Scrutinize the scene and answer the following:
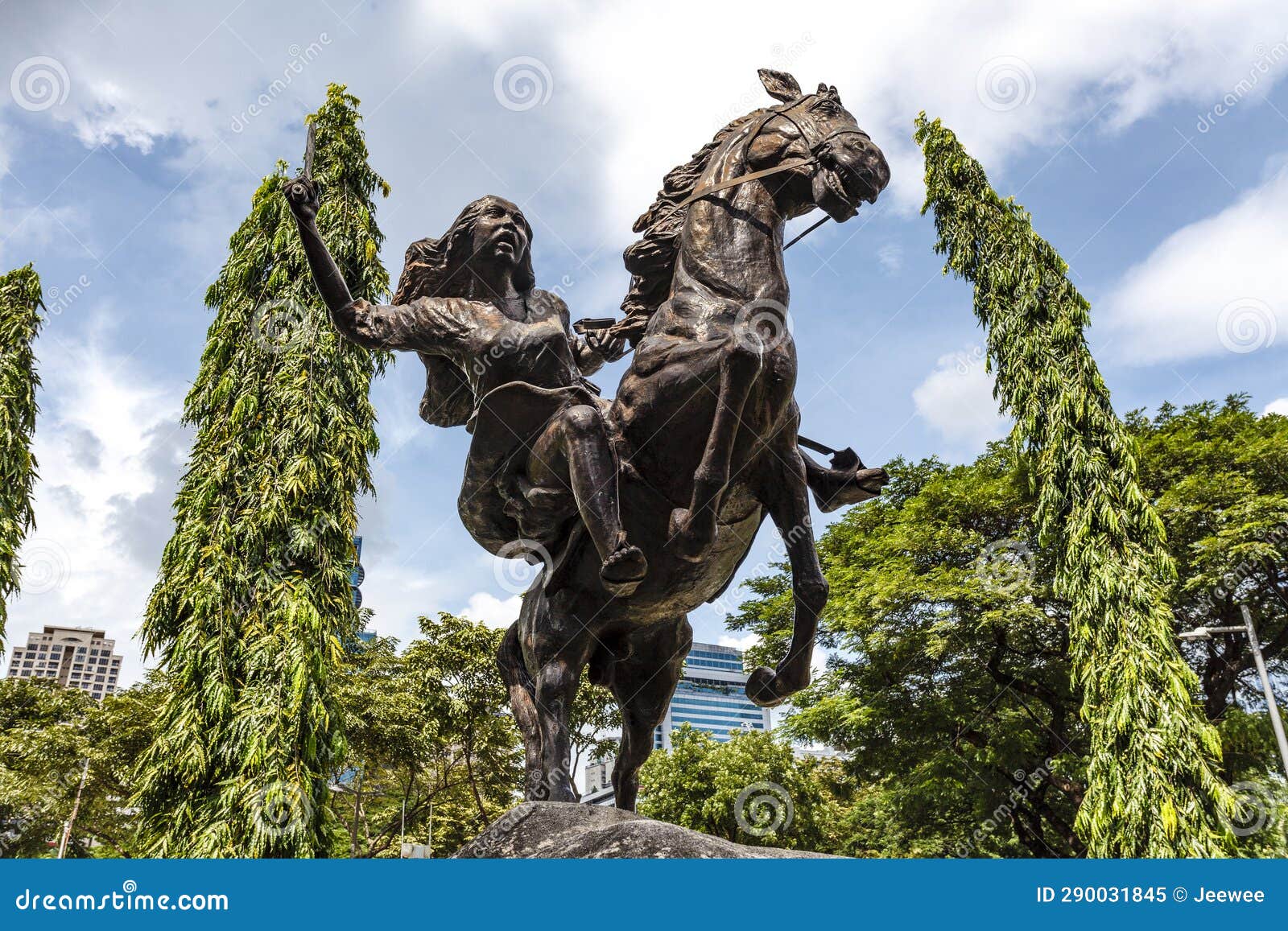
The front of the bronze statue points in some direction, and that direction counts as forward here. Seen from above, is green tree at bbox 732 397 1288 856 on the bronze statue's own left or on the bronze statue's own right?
on the bronze statue's own left

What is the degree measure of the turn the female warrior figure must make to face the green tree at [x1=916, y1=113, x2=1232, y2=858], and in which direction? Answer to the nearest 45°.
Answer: approximately 90° to its left

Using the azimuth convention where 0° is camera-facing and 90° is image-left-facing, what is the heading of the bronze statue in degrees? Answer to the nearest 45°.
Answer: approximately 315°

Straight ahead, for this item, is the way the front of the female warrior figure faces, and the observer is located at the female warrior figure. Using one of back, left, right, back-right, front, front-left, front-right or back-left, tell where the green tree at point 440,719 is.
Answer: back-left

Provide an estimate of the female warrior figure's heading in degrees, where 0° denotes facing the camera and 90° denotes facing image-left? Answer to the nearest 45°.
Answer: approximately 315°

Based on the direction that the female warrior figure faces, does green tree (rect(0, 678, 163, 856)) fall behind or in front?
behind

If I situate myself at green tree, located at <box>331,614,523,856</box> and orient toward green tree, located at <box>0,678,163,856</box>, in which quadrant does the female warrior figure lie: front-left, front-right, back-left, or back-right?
back-left

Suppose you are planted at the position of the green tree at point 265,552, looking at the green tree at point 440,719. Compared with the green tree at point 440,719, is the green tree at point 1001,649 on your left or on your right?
right

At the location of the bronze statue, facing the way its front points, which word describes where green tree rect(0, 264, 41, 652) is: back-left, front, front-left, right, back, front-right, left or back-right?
back

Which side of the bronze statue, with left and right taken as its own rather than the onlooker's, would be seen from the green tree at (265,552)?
back
